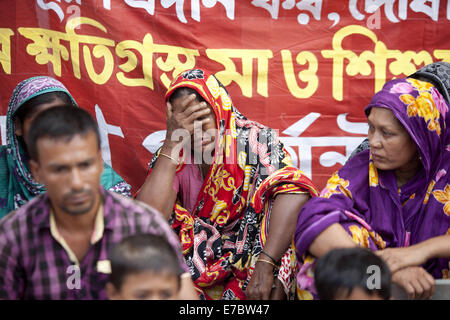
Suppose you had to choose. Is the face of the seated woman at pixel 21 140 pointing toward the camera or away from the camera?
toward the camera

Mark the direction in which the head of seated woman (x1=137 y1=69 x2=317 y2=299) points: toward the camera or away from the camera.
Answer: toward the camera

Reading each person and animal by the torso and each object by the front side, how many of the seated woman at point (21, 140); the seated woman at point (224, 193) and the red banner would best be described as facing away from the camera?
0

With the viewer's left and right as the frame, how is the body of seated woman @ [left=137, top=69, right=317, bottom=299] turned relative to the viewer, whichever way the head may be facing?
facing the viewer and to the left of the viewer

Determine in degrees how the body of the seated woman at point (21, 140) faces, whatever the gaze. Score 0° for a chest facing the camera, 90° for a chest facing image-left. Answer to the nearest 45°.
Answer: approximately 315°

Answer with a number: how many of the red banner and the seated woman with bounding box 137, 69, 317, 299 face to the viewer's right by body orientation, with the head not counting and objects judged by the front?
0

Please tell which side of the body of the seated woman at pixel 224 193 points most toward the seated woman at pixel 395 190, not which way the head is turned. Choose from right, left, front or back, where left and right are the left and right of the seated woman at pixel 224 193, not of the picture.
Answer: left

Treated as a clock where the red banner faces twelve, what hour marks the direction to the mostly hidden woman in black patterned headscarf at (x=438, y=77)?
The mostly hidden woman in black patterned headscarf is roughly at 10 o'clock from the red banner.

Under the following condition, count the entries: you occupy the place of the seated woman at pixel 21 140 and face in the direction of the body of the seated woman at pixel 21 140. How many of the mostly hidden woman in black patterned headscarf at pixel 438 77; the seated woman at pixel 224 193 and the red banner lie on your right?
0

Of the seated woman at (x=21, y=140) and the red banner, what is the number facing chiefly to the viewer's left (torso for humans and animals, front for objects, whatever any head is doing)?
0

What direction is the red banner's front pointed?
toward the camera
